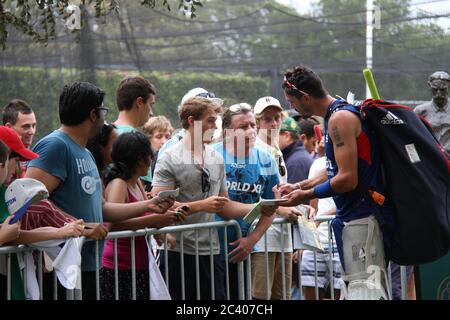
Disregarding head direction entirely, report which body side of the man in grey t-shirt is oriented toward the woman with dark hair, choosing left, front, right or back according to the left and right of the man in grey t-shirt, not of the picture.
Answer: right

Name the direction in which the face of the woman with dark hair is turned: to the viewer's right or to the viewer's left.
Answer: to the viewer's right

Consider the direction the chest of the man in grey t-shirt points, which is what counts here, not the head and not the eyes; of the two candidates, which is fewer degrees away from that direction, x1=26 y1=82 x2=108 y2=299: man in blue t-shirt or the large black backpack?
the large black backpack

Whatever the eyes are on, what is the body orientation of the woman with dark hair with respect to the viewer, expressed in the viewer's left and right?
facing to the right of the viewer

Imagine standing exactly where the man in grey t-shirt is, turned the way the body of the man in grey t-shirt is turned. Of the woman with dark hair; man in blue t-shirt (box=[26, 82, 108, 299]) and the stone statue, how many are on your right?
2

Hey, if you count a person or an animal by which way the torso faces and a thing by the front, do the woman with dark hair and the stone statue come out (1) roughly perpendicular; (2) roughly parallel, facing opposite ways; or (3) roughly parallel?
roughly perpendicular

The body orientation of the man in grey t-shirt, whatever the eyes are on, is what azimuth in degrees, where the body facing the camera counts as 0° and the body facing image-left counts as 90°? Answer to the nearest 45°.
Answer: approximately 315°

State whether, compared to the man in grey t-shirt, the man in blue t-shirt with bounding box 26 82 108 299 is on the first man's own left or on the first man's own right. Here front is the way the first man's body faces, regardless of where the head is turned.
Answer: on the first man's own right

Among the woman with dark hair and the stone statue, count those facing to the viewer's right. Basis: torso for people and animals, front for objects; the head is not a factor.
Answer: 1

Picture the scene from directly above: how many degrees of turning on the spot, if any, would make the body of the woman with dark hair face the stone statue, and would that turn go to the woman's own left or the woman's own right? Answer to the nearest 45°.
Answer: approximately 45° to the woman's own left
